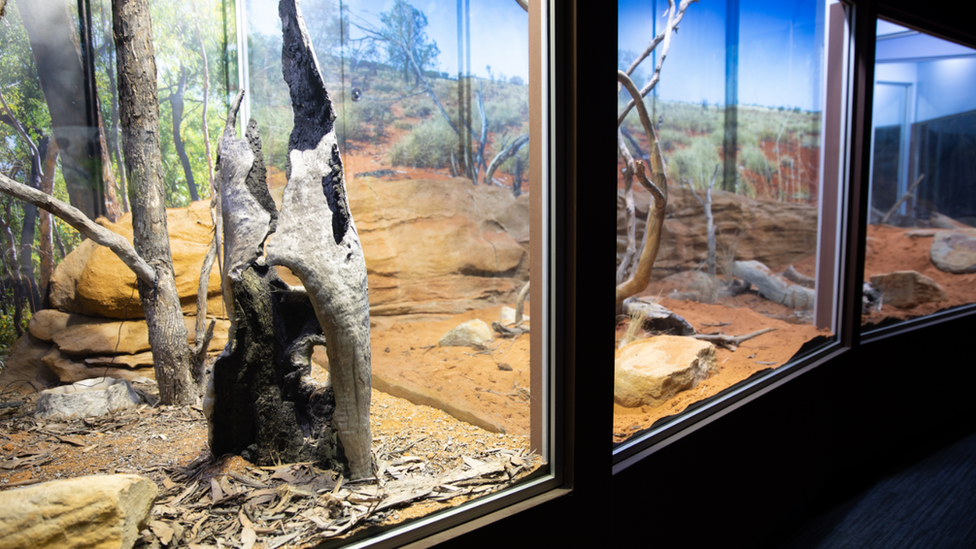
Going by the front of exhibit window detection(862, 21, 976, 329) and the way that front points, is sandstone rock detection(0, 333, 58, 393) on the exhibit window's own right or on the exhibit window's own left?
on the exhibit window's own right

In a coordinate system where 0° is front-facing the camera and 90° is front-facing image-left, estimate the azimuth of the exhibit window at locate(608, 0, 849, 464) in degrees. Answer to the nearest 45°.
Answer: approximately 315°

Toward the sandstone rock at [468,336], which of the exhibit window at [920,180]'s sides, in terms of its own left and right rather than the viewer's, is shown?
right

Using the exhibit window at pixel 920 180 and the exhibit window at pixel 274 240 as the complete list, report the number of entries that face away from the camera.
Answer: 0

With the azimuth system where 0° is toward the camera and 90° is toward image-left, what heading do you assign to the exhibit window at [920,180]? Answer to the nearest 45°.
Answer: approximately 315°

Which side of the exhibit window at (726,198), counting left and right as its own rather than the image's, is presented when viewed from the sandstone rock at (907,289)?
left

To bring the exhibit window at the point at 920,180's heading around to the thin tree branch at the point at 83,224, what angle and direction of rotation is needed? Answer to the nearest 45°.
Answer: approximately 45° to its right

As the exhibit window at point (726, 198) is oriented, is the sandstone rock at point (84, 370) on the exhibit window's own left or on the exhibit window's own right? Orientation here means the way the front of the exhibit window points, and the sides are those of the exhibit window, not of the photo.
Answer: on the exhibit window's own right

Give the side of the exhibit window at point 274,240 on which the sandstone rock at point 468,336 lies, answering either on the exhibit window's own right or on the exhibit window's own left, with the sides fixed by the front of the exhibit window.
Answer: on the exhibit window's own left
